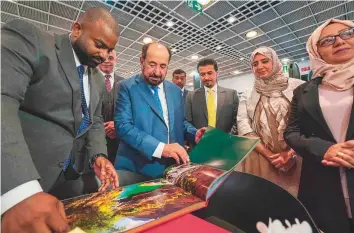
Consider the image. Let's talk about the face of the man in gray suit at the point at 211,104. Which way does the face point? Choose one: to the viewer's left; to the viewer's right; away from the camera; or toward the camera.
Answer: toward the camera

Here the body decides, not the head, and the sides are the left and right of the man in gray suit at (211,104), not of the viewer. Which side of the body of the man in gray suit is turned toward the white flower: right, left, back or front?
front

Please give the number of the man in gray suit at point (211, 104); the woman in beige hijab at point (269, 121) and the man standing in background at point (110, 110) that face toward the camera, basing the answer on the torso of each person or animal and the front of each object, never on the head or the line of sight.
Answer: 3

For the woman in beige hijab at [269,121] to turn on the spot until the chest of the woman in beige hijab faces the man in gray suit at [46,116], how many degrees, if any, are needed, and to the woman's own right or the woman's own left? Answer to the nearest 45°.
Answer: approximately 45° to the woman's own right

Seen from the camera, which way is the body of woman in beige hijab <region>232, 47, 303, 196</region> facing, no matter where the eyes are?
toward the camera

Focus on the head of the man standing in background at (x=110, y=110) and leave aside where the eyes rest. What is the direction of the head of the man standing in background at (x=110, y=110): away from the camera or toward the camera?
toward the camera

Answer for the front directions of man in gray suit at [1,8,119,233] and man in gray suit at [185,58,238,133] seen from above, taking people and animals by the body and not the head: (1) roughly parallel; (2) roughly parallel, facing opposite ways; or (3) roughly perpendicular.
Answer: roughly perpendicular

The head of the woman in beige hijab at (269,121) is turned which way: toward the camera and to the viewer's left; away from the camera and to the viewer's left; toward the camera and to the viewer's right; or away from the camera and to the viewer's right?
toward the camera and to the viewer's left

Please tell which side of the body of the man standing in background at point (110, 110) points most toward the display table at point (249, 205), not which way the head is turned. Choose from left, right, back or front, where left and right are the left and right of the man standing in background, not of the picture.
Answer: front

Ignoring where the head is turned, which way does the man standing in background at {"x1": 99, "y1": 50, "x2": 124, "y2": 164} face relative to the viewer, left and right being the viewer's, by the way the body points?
facing the viewer

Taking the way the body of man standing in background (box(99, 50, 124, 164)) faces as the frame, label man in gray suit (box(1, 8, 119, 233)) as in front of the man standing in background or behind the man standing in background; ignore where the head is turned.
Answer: in front

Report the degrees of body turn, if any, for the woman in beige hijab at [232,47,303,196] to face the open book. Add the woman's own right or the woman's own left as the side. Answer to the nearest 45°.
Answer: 0° — they already face it

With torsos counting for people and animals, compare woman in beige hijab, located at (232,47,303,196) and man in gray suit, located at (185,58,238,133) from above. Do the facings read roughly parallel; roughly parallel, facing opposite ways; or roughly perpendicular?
roughly parallel

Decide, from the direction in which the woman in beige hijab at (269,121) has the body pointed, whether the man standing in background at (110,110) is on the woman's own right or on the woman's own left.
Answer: on the woman's own right

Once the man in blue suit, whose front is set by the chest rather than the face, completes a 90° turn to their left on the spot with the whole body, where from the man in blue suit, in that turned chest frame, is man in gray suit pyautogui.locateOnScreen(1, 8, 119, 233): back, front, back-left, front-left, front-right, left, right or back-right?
back

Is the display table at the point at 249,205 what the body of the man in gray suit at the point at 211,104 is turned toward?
yes

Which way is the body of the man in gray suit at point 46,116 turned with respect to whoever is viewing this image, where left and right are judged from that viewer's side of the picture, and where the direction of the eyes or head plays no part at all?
facing the viewer and to the right of the viewer

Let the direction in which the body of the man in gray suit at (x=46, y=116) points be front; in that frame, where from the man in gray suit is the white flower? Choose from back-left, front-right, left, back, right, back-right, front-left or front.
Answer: front

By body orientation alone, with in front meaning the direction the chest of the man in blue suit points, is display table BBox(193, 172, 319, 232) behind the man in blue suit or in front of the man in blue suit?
in front
